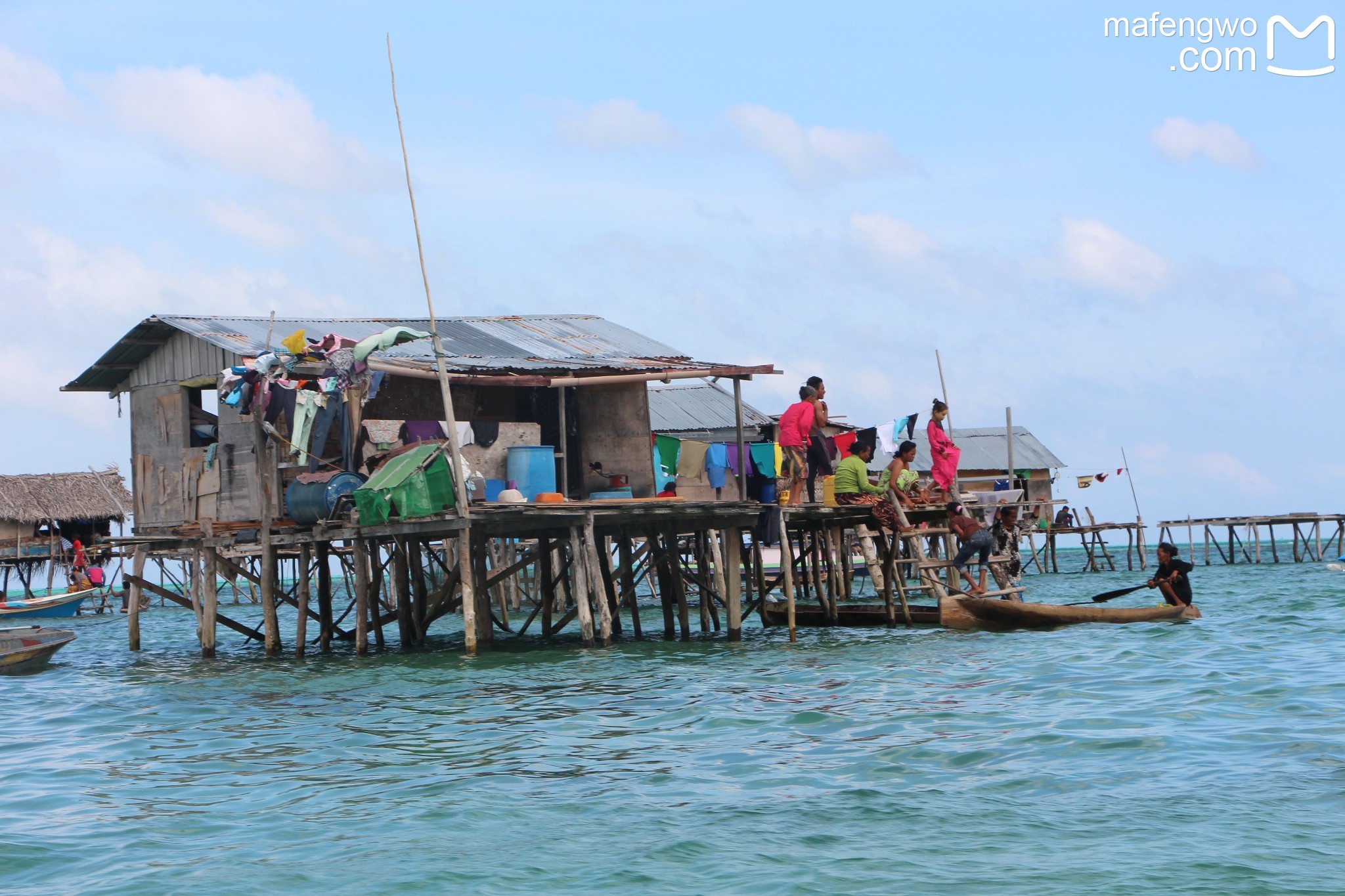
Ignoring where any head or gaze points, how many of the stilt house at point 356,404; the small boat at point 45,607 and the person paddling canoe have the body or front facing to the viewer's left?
1

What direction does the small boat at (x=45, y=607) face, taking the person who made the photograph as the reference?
facing to the right of the viewer

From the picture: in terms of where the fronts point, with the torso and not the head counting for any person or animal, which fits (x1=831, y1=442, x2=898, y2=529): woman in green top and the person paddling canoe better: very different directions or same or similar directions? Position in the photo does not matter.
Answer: very different directions

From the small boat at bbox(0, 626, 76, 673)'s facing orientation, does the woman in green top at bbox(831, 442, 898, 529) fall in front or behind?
in front

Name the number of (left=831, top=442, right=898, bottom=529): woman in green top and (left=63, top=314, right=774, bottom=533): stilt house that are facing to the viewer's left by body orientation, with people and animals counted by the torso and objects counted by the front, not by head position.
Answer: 0

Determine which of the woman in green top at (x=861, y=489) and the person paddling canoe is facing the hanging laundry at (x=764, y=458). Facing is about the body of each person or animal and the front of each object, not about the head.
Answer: the person paddling canoe

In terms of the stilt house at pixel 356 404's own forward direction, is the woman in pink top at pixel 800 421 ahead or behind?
ahead

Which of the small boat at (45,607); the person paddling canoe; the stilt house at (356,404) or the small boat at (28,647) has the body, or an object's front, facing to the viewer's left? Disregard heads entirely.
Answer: the person paddling canoe

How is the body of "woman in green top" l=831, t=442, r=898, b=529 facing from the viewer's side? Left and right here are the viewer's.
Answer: facing to the right of the viewer

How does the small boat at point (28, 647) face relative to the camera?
to the viewer's right

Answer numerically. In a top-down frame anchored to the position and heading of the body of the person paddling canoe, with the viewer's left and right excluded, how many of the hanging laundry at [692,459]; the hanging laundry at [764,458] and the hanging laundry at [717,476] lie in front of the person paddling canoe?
3

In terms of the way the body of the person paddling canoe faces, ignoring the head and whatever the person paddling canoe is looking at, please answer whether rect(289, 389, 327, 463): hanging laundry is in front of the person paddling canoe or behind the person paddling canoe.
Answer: in front

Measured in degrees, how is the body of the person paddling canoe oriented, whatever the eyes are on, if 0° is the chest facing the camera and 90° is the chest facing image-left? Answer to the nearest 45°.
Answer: approximately 90°

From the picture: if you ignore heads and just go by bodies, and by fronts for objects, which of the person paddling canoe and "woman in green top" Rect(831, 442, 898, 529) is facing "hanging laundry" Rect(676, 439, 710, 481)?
the person paddling canoe

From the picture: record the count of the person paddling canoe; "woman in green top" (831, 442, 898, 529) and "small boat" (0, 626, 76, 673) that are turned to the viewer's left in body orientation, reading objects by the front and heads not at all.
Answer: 1
